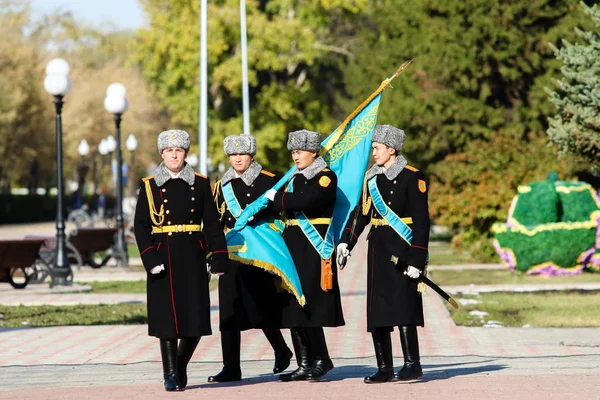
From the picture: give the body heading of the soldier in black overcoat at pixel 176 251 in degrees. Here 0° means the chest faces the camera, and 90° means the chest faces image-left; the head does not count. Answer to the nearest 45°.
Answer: approximately 0°

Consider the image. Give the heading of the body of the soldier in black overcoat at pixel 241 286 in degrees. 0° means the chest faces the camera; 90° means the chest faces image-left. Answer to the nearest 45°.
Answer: approximately 45°

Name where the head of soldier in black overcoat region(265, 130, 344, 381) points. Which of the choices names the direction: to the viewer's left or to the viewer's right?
to the viewer's left

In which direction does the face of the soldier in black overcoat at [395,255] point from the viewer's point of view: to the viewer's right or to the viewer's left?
to the viewer's left

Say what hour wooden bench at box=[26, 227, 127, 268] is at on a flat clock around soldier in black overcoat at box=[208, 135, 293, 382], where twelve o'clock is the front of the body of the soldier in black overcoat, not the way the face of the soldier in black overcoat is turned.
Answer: The wooden bench is roughly at 4 o'clock from the soldier in black overcoat.

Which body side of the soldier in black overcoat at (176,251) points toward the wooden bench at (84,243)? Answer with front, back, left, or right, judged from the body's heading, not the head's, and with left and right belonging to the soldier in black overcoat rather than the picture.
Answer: back

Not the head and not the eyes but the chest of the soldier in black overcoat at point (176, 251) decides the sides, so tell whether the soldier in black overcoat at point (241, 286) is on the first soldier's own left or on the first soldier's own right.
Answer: on the first soldier's own left

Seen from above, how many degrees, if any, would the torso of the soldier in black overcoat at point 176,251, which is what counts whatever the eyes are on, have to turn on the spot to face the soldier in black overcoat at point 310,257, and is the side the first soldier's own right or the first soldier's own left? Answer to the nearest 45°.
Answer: approximately 90° to the first soldier's own left

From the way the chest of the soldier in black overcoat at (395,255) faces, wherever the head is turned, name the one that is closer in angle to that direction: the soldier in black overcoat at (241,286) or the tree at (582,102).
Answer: the soldier in black overcoat

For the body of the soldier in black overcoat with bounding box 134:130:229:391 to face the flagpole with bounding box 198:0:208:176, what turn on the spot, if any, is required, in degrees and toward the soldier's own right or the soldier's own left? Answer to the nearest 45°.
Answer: approximately 180°
